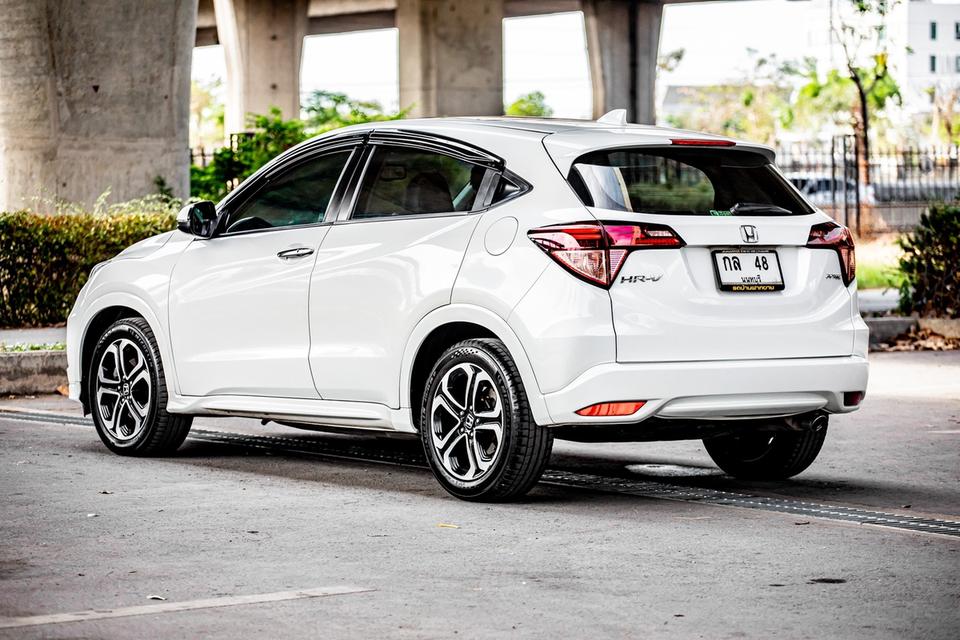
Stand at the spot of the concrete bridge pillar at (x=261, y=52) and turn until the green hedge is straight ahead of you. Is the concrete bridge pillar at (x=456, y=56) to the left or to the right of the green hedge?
left

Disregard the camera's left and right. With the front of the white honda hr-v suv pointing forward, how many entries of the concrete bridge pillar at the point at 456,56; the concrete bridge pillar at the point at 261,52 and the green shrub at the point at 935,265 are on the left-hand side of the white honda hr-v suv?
0

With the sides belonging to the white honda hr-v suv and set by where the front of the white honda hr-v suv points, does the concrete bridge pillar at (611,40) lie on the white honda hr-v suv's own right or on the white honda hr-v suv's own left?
on the white honda hr-v suv's own right

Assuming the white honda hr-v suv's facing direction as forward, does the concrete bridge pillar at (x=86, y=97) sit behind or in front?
in front

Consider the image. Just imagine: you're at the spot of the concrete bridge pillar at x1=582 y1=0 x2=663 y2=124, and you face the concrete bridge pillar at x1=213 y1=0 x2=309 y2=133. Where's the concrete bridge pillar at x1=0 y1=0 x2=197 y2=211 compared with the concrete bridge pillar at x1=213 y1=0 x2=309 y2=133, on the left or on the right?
left

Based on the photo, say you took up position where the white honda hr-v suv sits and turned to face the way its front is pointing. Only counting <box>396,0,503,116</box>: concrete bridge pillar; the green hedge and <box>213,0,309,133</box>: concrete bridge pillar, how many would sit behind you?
0

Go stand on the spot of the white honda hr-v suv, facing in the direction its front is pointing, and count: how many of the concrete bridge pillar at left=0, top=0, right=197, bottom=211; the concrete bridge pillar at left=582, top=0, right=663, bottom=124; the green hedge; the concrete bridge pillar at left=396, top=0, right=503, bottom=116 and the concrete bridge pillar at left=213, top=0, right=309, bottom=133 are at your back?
0

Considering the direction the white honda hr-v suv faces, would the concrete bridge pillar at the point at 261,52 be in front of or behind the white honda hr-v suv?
in front

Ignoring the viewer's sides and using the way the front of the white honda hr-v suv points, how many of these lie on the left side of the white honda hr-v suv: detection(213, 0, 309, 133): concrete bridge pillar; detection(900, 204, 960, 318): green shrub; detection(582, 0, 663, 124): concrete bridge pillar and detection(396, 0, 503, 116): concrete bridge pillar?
0

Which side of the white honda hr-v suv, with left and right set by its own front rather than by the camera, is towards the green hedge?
front

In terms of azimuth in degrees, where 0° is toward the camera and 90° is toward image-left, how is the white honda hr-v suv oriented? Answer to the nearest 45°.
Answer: approximately 135°

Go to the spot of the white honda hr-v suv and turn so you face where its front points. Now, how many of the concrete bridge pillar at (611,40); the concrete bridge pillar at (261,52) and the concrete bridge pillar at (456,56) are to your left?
0

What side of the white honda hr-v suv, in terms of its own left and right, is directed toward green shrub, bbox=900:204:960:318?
right

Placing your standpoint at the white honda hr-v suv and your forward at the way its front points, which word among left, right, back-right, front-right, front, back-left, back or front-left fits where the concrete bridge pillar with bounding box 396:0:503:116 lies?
front-right
